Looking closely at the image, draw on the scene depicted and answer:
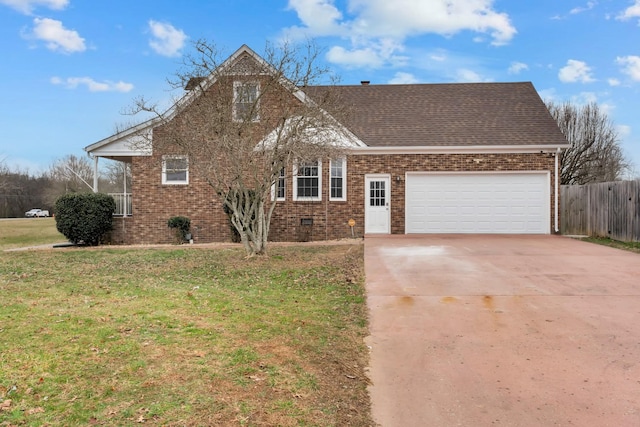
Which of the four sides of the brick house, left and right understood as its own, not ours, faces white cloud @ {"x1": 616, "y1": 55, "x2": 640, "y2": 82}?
back
